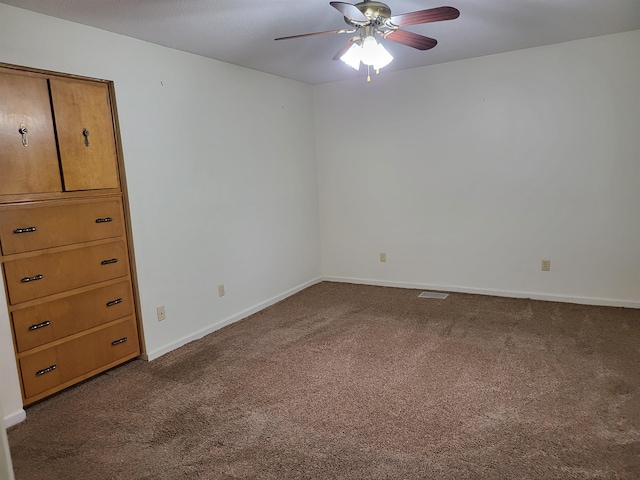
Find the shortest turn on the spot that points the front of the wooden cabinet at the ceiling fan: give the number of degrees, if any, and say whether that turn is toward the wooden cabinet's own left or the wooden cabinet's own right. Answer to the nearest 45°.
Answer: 0° — it already faces it

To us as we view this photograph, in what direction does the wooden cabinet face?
facing the viewer and to the right of the viewer
